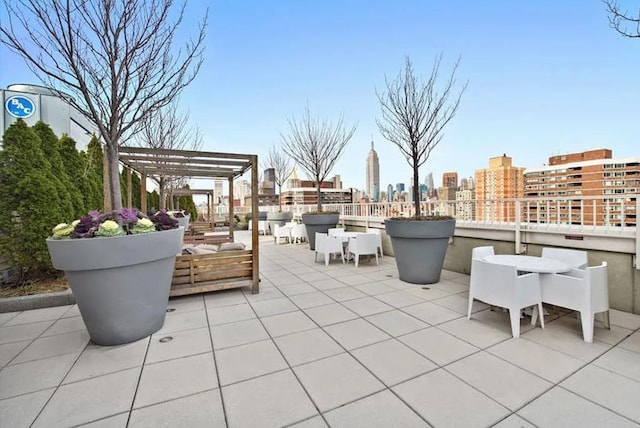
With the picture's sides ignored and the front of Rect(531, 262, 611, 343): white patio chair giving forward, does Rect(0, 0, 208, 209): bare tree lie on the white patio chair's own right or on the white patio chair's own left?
on the white patio chair's own left

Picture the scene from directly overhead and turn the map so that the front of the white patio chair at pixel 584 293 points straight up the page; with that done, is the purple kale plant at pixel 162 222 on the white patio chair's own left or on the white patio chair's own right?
on the white patio chair's own left

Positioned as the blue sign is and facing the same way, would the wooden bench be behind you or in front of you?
in front

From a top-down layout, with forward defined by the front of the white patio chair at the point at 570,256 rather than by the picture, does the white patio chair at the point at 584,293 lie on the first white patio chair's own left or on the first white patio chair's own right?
on the first white patio chair's own left

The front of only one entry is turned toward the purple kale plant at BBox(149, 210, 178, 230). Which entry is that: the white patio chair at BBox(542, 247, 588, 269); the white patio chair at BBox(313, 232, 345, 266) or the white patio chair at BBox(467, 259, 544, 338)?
the white patio chair at BBox(542, 247, 588, 269)

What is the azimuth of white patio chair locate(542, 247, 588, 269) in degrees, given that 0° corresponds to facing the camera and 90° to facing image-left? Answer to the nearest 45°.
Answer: approximately 45°

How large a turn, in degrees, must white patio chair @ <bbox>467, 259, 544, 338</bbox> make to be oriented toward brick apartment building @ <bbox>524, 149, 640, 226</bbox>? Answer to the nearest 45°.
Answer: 0° — it already faces it

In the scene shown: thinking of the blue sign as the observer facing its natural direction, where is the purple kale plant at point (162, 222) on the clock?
The purple kale plant is roughly at 12 o'clock from the blue sign.
